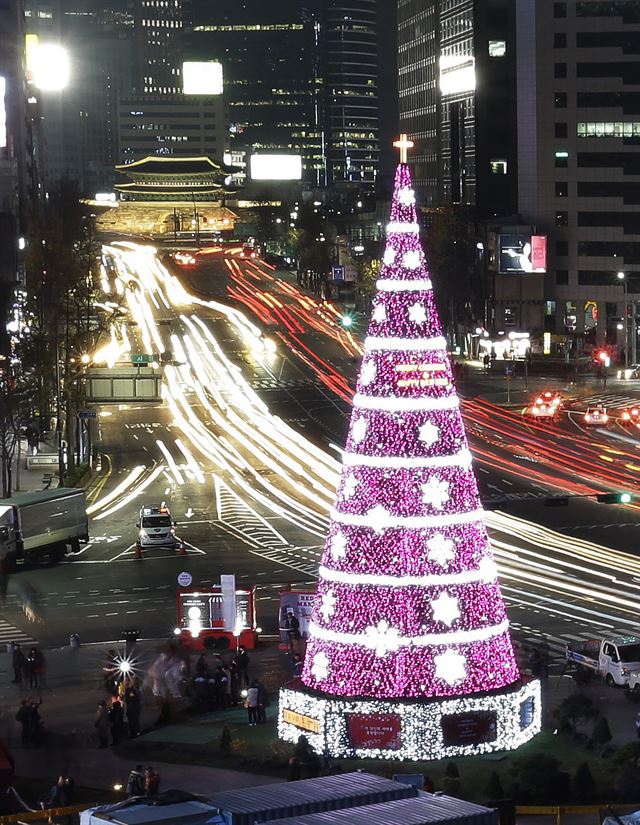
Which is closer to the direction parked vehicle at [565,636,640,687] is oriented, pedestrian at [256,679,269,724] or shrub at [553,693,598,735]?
the shrub

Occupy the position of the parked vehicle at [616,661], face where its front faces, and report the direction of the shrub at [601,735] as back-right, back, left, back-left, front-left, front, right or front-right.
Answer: front-right

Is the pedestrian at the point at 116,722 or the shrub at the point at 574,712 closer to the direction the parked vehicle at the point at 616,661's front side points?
the shrub

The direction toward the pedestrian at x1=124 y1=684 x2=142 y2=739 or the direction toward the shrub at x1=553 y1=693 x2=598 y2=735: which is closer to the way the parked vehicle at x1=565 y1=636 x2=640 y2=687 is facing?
the shrub

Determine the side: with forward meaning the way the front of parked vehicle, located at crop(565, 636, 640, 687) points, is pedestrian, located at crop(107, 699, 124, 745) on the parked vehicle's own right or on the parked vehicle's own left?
on the parked vehicle's own right

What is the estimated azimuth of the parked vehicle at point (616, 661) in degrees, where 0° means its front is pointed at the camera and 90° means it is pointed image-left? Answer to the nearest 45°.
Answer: approximately 315°

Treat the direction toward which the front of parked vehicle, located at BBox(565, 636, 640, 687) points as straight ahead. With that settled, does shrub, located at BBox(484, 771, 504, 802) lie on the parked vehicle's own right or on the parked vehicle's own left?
on the parked vehicle's own right

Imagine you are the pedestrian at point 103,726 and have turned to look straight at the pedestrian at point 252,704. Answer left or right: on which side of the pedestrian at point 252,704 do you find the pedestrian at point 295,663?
left

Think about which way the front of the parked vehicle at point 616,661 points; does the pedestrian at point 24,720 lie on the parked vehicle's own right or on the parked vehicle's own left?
on the parked vehicle's own right

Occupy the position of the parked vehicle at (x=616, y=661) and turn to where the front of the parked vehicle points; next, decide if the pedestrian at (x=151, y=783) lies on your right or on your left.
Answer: on your right

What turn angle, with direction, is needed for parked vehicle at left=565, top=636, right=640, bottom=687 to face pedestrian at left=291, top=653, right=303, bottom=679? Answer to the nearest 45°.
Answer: approximately 135° to its right

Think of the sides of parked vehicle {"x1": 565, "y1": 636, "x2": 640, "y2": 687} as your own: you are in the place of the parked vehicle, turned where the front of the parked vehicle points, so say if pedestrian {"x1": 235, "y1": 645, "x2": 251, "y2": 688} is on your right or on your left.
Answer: on your right

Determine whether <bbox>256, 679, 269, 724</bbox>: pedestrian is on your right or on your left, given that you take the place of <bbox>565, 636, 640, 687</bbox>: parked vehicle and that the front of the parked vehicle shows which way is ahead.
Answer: on your right

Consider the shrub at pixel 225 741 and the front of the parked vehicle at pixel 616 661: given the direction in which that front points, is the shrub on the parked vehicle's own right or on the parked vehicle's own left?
on the parked vehicle's own right
